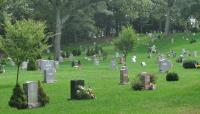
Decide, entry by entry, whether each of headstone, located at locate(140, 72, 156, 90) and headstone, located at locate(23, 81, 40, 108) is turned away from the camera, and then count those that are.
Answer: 0

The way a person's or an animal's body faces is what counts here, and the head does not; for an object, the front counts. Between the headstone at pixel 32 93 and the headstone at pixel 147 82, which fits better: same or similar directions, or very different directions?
same or similar directions

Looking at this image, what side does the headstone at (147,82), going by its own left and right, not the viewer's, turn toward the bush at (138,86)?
right

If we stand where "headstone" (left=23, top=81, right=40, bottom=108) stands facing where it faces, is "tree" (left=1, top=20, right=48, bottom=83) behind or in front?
behind

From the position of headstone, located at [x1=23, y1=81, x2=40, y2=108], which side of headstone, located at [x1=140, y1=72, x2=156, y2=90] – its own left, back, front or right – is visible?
right

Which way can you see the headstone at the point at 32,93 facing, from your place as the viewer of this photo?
facing the viewer and to the right of the viewer

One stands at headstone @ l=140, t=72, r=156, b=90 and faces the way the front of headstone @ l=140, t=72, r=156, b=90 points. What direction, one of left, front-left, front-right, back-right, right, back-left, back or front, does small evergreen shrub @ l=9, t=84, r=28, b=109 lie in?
right

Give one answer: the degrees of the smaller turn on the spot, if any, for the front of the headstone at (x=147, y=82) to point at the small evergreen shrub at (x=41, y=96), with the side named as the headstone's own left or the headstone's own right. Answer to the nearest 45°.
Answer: approximately 90° to the headstone's own right

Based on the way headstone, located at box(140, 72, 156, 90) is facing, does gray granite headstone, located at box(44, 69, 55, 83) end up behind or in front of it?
behind

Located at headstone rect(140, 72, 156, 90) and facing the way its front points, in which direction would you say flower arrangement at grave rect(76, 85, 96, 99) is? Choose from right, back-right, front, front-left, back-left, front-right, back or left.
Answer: right

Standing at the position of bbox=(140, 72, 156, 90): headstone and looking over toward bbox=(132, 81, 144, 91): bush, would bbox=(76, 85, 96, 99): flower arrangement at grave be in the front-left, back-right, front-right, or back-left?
front-left

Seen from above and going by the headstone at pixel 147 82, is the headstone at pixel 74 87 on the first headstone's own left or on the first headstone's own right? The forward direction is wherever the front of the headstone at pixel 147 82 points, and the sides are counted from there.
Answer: on the first headstone's own right
